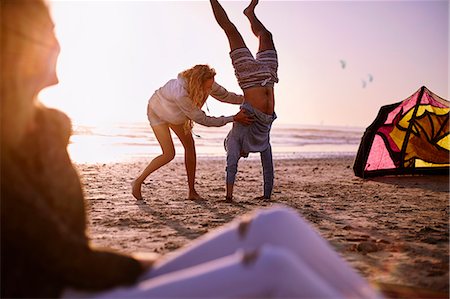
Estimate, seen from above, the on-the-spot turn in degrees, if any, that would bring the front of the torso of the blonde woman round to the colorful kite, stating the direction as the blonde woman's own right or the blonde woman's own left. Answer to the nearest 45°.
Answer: approximately 45° to the blonde woman's own left

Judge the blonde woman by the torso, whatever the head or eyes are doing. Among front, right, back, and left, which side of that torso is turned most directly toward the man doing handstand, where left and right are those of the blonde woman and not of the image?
front

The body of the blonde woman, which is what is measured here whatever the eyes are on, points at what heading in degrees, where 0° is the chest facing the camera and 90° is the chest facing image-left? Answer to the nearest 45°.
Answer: approximately 270°

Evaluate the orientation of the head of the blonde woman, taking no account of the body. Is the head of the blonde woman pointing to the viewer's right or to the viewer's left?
to the viewer's right
